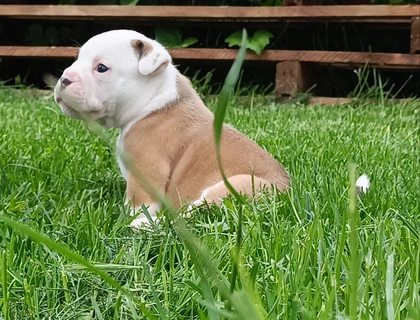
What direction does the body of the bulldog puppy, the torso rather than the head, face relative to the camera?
to the viewer's left

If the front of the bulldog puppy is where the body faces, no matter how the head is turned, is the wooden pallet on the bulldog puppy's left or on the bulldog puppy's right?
on the bulldog puppy's right
